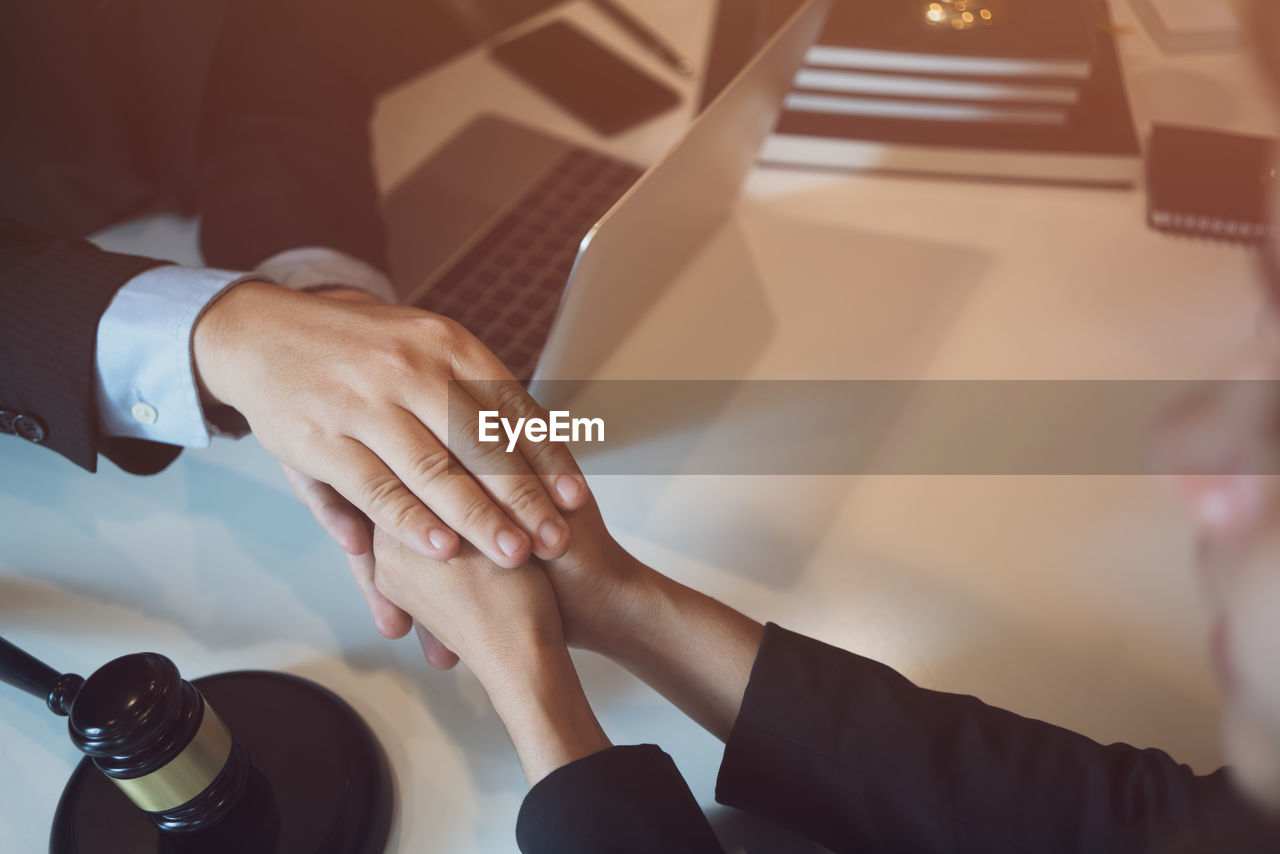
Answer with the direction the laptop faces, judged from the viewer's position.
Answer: facing away from the viewer and to the left of the viewer

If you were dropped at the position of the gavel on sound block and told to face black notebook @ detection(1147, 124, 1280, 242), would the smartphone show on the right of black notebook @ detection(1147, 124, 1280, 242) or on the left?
left
